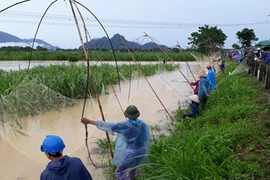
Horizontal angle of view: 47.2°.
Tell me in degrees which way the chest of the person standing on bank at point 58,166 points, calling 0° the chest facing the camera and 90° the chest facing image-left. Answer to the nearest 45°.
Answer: approximately 135°

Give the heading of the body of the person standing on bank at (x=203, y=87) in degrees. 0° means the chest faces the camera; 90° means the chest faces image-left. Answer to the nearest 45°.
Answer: approximately 135°

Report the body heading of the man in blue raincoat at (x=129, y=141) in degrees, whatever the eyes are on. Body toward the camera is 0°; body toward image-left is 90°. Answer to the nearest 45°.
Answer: approximately 135°

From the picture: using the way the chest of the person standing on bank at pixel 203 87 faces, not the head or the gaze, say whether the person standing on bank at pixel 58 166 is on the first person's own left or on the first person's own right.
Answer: on the first person's own left

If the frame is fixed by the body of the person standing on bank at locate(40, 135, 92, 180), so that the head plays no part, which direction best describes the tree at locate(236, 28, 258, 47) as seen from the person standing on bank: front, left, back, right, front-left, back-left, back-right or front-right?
right

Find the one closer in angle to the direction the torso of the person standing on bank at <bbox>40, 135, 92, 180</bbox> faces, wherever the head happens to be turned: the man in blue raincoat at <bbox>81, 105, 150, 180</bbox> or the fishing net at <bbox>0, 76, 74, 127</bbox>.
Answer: the fishing net

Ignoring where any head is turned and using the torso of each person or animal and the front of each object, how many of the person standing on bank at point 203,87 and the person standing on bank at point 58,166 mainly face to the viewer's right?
0

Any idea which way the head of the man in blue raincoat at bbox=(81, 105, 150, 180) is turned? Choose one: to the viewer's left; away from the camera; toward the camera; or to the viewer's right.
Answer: away from the camera

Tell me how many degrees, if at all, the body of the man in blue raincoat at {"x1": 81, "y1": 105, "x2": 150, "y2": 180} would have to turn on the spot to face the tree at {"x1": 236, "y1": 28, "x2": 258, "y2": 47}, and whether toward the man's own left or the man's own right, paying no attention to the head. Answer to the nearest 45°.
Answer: approximately 90° to the man's own right

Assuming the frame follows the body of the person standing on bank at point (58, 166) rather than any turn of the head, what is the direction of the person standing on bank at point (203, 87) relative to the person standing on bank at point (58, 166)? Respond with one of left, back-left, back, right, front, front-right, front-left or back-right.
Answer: right

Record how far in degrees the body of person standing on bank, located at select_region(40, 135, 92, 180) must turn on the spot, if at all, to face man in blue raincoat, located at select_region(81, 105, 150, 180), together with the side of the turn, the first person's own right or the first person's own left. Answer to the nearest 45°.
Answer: approximately 90° to the first person's own right
